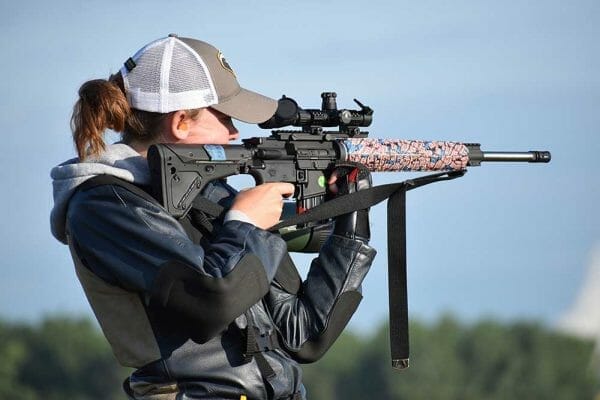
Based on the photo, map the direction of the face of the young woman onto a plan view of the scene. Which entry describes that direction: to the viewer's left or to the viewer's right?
to the viewer's right

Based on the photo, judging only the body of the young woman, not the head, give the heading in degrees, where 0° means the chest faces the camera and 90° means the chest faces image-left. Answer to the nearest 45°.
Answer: approximately 270°
